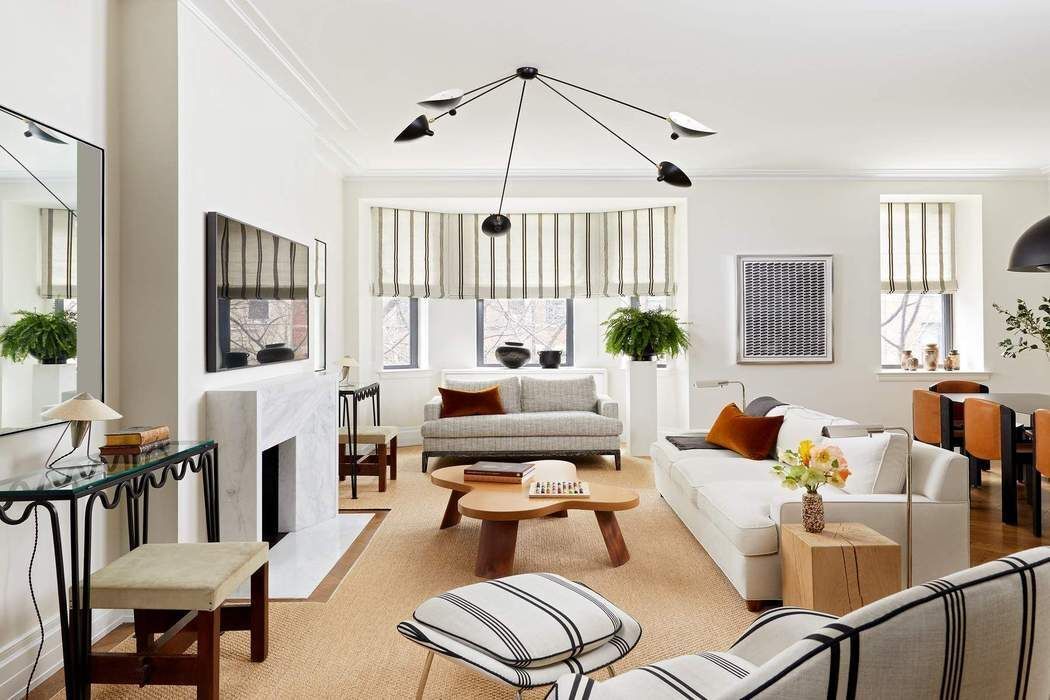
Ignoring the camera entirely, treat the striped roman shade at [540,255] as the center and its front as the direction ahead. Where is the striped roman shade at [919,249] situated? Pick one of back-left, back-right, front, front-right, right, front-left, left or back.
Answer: left

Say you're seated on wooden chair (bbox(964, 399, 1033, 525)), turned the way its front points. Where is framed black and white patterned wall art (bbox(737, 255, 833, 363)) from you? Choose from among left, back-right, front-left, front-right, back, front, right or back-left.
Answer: left

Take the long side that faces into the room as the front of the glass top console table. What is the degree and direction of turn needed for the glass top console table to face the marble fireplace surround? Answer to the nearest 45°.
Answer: approximately 90° to its left

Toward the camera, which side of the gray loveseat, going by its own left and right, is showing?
front

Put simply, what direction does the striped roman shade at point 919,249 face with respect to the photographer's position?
facing the viewer

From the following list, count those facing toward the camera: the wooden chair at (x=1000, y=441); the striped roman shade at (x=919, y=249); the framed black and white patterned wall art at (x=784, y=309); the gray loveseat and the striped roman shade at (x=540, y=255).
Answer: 4

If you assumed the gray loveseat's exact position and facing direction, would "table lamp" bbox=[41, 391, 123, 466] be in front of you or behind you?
in front

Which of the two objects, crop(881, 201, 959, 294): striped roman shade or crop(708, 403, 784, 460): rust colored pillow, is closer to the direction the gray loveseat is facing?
the rust colored pillow

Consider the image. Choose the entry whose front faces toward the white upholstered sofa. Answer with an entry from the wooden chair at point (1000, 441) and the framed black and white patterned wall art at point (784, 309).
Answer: the framed black and white patterned wall art

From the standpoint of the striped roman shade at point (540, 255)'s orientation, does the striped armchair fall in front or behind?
in front

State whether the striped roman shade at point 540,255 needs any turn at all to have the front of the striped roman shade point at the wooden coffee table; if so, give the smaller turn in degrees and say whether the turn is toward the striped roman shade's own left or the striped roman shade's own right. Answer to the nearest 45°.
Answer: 0° — it already faces it

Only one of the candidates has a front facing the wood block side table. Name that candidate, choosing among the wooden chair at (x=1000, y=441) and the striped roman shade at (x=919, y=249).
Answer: the striped roman shade

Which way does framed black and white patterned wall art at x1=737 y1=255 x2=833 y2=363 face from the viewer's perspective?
toward the camera

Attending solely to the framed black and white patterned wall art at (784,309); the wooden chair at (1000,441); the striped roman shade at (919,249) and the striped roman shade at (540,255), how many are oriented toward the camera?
3

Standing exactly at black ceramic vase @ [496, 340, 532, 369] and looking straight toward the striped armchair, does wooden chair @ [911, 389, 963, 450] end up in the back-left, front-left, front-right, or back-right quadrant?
front-left

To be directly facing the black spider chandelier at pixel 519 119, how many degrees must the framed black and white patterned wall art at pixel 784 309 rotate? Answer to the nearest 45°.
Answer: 0° — it already faces it

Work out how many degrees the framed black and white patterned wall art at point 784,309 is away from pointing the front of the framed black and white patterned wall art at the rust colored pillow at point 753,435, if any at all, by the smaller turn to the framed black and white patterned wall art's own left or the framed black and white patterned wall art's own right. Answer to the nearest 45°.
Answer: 0° — it already faces it

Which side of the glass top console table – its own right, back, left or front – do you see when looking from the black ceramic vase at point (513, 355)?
left

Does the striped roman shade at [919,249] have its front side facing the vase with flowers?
yes

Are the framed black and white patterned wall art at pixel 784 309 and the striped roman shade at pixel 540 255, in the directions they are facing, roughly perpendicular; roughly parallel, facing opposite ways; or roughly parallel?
roughly parallel

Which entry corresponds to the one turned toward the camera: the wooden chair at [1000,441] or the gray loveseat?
the gray loveseat

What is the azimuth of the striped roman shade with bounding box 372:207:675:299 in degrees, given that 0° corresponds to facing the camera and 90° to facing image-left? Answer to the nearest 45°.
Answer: approximately 0°

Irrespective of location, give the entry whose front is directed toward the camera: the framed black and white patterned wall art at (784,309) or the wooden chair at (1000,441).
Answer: the framed black and white patterned wall art

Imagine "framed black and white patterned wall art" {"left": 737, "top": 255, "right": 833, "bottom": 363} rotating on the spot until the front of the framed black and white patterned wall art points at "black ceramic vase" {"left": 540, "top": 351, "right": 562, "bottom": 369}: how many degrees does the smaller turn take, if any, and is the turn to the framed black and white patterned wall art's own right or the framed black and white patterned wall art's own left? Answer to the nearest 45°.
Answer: approximately 90° to the framed black and white patterned wall art's own right
